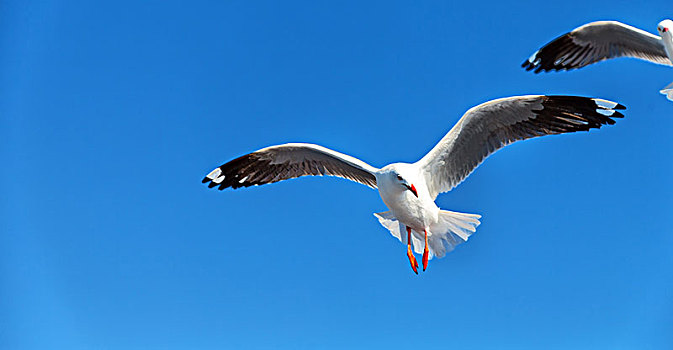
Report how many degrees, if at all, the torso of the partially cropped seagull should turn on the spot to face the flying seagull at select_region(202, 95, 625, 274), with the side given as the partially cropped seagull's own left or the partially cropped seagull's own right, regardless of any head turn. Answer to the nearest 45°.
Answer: approximately 45° to the partially cropped seagull's own right

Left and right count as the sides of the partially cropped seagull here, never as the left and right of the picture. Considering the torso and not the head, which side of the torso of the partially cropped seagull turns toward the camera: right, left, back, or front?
front

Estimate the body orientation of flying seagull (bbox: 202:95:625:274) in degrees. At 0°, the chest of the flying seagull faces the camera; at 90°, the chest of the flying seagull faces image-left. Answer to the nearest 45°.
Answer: approximately 0°

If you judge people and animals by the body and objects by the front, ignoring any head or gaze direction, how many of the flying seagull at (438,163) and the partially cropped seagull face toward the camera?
2

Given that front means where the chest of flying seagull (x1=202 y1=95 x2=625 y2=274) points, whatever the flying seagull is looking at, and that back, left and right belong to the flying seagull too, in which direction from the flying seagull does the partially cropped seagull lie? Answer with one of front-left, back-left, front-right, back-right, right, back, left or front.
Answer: back-left

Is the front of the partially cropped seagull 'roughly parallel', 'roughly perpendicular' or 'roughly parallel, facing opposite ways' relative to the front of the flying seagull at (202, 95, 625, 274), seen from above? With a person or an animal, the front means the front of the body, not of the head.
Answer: roughly parallel
